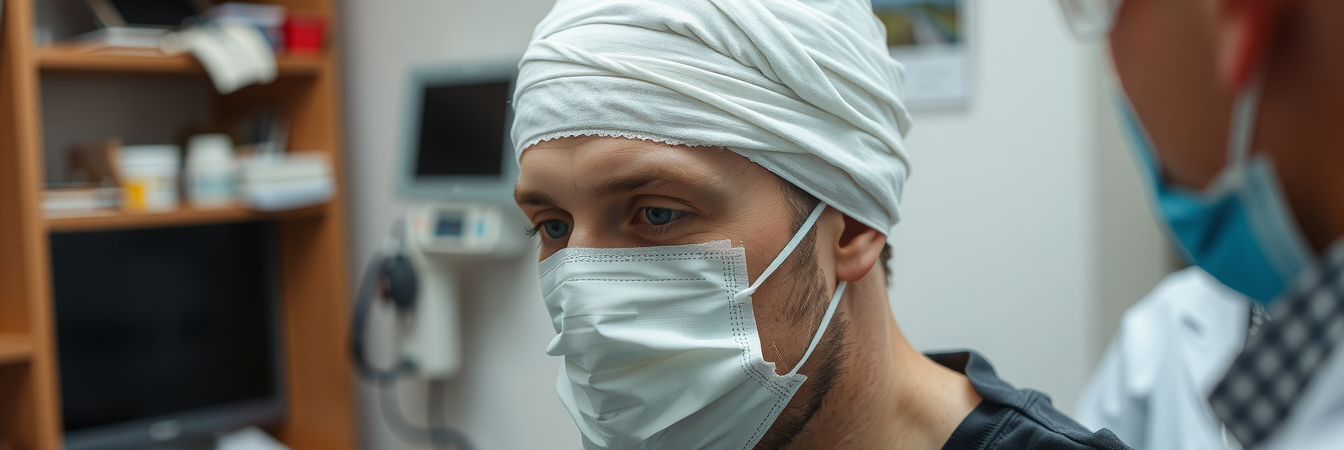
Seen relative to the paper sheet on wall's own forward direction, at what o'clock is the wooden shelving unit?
The wooden shelving unit is roughly at 3 o'clock from the paper sheet on wall.

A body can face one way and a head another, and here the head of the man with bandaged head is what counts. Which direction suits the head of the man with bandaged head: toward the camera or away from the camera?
toward the camera

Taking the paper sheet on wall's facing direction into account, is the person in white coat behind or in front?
in front

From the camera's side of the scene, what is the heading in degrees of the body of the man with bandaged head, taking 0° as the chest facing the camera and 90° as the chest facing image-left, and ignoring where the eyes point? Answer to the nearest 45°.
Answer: approximately 45°

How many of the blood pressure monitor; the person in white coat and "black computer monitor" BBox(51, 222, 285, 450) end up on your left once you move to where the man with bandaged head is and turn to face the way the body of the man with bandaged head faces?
1

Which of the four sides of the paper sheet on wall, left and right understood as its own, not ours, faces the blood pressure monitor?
right

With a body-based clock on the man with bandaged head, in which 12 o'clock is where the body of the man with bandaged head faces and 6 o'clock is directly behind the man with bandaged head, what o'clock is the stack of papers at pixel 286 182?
The stack of papers is roughly at 3 o'clock from the man with bandaged head.

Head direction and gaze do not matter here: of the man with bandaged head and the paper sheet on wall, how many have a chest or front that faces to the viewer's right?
0

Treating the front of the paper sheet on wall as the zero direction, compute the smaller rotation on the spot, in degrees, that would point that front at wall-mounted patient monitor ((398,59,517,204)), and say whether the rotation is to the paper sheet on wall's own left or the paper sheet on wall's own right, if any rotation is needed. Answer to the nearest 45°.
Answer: approximately 90° to the paper sheet on wall's own right

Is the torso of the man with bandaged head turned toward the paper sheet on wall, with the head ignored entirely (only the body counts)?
no

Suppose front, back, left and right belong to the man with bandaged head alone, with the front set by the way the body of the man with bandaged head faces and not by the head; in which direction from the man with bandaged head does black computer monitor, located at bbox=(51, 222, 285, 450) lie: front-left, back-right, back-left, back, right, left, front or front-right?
right

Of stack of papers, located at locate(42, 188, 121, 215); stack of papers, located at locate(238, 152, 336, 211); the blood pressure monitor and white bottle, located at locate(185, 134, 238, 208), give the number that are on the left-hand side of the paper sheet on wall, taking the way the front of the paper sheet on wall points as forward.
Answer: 0

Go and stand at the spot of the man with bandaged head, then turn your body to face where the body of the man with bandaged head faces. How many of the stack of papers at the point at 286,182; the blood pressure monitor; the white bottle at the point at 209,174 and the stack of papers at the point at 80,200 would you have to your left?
0

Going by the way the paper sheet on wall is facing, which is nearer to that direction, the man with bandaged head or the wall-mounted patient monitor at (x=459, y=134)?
the man with bandaged head

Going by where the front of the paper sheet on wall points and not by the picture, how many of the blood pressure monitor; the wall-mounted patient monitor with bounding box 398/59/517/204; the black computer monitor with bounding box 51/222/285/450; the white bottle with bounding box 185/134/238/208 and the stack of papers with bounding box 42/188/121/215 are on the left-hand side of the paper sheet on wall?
0

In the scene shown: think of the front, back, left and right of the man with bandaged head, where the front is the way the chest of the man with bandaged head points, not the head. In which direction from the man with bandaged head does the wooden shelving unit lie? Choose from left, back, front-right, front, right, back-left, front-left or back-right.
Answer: right

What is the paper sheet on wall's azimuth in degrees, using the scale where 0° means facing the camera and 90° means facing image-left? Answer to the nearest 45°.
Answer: approximately 0°

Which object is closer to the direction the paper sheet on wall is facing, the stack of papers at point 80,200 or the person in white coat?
the person in white coat

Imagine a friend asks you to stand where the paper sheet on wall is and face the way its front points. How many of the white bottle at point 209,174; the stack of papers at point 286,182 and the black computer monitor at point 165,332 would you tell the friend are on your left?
0
